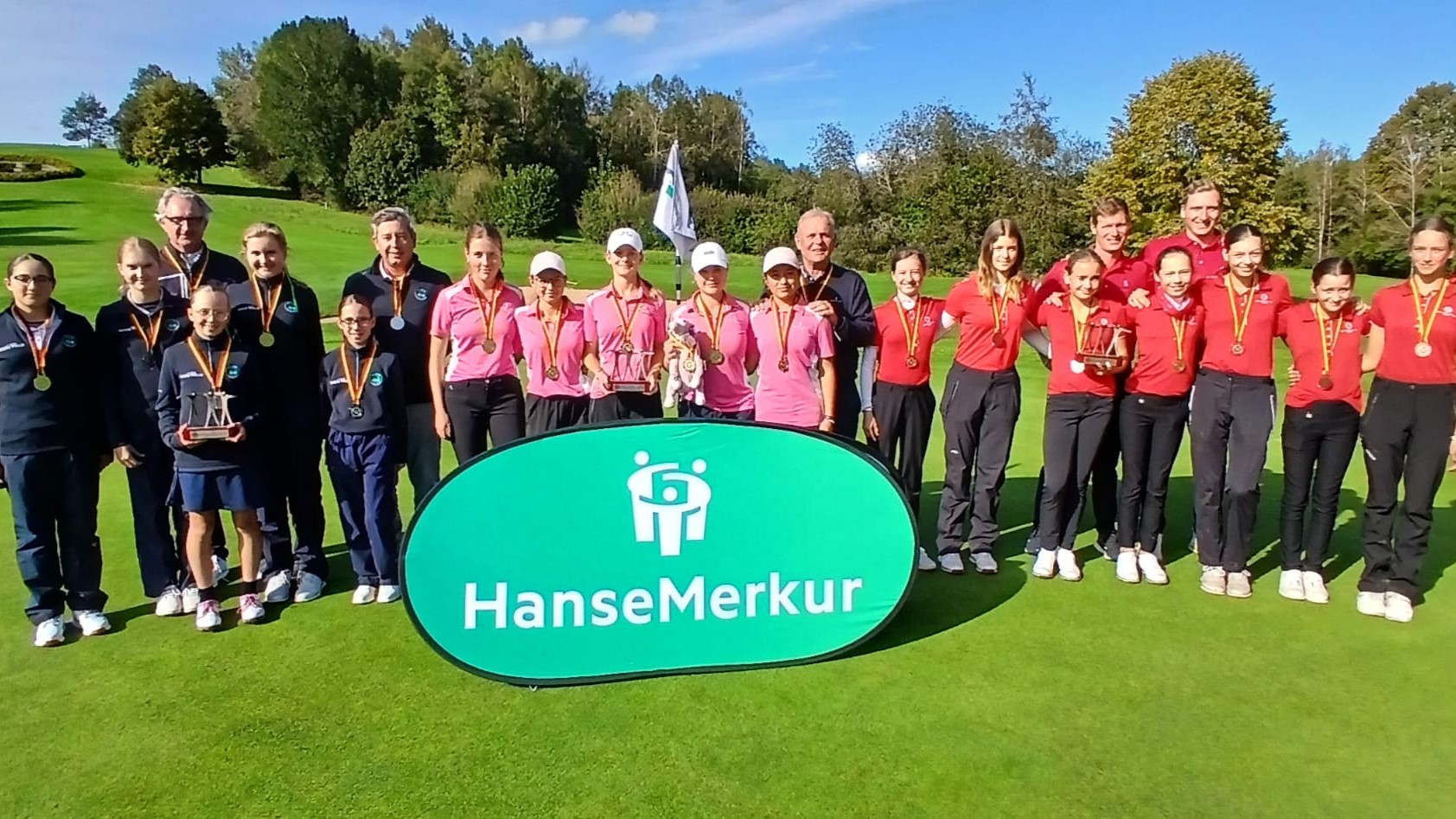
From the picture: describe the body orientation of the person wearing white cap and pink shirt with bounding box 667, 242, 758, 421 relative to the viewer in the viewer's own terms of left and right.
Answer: facing the viewer

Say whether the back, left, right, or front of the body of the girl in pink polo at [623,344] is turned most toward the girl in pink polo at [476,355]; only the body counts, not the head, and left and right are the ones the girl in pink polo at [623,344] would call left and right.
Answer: right

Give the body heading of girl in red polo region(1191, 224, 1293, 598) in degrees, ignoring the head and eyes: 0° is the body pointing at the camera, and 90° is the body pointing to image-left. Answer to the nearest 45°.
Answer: approximately 0°

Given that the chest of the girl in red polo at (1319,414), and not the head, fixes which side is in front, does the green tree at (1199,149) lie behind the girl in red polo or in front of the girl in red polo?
behind

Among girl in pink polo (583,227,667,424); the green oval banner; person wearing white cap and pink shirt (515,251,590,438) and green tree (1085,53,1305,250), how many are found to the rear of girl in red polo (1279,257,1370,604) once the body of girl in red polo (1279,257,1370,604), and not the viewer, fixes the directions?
1

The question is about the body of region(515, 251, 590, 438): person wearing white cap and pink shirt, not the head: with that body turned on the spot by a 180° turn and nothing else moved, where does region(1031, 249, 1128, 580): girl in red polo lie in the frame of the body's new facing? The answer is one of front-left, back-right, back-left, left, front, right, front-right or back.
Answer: right

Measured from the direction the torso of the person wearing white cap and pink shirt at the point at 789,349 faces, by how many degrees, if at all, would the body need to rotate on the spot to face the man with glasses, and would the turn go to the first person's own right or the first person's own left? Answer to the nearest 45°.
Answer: approximately 90° to the first person's own right

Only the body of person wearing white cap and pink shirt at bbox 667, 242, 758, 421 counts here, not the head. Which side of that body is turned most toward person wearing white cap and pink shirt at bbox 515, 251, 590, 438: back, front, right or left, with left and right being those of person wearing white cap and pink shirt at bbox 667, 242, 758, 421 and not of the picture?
right

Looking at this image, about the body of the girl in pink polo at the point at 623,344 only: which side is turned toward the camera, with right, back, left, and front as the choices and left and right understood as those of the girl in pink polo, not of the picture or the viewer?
front

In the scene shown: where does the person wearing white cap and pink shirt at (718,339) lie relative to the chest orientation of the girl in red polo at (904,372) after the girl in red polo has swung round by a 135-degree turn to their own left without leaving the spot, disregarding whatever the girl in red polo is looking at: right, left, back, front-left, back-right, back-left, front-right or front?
back

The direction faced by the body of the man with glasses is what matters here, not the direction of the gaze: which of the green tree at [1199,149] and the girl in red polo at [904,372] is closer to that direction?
the girl in red polo

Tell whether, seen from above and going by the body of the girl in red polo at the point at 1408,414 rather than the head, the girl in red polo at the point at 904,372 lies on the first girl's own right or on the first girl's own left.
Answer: on the first girl's own right

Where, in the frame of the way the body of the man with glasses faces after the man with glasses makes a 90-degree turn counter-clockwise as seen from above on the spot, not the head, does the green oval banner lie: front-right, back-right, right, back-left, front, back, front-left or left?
front-right

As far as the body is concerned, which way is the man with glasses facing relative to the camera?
toward the camera
